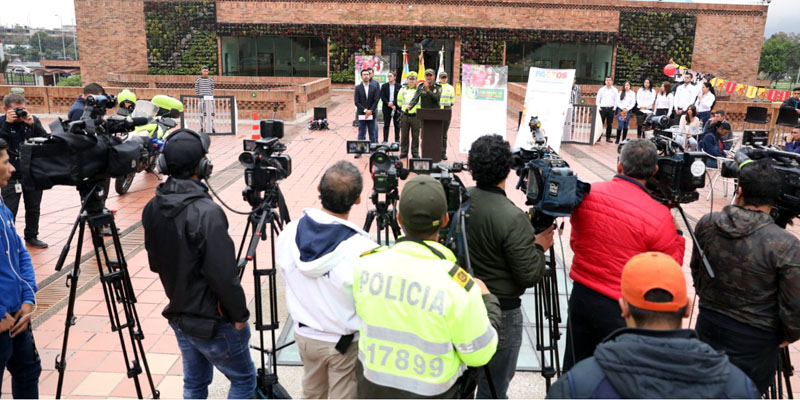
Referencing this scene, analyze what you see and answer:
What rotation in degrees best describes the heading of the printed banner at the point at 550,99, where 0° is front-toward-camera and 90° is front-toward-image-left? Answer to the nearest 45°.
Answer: approximately 0°

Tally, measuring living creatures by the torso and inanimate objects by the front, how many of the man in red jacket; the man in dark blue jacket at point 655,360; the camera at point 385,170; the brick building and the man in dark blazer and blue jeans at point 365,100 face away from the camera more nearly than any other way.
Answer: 3

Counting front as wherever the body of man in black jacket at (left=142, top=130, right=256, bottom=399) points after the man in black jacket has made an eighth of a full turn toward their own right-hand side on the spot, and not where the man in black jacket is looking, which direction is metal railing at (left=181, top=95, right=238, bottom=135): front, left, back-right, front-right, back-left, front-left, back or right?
left

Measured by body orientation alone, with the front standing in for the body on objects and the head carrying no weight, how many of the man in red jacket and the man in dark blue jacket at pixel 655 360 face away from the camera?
2

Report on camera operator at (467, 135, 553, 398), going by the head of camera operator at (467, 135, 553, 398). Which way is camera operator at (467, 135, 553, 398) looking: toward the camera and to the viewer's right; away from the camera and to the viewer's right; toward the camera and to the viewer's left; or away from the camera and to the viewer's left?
away from the camera and to the viewer's right

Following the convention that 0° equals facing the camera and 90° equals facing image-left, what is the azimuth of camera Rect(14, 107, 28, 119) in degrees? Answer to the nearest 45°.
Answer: approximately 315°

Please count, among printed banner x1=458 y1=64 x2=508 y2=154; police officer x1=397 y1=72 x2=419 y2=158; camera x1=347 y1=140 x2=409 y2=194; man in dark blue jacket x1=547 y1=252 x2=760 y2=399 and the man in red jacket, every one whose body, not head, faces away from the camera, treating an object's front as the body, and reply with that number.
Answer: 3

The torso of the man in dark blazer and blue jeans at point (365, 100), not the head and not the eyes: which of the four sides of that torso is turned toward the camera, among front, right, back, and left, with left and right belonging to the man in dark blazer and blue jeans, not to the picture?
front

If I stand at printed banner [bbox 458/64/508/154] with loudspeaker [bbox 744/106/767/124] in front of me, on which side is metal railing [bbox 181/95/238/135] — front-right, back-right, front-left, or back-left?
back-left

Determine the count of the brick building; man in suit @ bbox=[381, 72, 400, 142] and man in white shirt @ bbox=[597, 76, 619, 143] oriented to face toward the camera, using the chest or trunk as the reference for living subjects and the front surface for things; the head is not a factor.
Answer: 3

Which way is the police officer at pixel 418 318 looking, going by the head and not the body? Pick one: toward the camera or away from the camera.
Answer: away from the camera

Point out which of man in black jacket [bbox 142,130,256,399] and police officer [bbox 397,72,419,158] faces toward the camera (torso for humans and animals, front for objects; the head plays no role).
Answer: the police officer

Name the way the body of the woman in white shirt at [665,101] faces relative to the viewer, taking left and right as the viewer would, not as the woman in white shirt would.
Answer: facing the viewer and to the left of the viewer

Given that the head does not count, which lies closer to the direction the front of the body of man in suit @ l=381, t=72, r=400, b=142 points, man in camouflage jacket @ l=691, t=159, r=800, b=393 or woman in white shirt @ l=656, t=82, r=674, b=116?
the man in camouflage jacket

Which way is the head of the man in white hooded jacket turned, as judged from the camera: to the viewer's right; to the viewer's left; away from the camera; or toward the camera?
away from the camera

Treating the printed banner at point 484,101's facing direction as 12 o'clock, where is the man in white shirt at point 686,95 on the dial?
The man in white shirt is roughly at 8 o'clock from the printed banner.

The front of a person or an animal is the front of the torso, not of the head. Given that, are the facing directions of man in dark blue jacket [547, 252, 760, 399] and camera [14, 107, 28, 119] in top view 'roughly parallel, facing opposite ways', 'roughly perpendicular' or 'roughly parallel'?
roughly perpendicular

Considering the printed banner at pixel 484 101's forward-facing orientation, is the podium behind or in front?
in front

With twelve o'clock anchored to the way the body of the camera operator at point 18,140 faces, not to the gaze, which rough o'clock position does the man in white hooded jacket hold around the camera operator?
The man in white hooded jacket is roughly at 1 o'clock from the camera operator.

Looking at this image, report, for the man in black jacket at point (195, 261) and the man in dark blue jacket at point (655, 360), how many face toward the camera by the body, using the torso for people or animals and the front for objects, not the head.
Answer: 0

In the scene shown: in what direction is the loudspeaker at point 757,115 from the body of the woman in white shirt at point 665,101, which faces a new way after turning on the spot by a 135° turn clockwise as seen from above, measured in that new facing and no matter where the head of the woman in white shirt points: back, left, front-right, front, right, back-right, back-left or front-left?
right

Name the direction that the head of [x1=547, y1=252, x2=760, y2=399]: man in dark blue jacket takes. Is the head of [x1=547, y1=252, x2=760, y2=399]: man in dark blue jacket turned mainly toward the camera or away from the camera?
away from the camera

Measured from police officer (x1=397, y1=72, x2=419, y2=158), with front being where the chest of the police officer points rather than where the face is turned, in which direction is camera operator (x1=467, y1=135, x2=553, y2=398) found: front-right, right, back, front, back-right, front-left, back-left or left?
front
